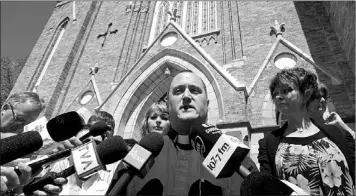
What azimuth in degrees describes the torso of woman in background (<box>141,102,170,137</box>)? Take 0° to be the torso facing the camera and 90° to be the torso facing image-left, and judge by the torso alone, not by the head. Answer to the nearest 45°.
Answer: approximately 0°

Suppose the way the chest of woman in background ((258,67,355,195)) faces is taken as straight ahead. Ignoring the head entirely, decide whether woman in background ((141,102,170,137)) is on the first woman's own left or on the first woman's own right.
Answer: on the first woman's own right

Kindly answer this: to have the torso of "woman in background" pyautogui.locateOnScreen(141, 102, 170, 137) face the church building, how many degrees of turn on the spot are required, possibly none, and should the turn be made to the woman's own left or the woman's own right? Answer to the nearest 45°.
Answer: approximately 180°

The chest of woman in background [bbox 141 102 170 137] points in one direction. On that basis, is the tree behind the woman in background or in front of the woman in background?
behind

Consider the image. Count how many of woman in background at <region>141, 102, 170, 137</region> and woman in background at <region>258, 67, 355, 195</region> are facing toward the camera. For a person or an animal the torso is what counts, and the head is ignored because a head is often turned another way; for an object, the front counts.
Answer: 2

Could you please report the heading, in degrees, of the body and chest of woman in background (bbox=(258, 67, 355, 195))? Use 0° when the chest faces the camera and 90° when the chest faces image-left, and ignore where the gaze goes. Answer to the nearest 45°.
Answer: approximately 0°
